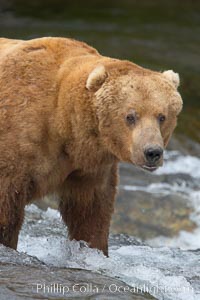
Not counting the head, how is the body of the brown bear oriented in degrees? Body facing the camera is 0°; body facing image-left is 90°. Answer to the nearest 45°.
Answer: approximately 315°
